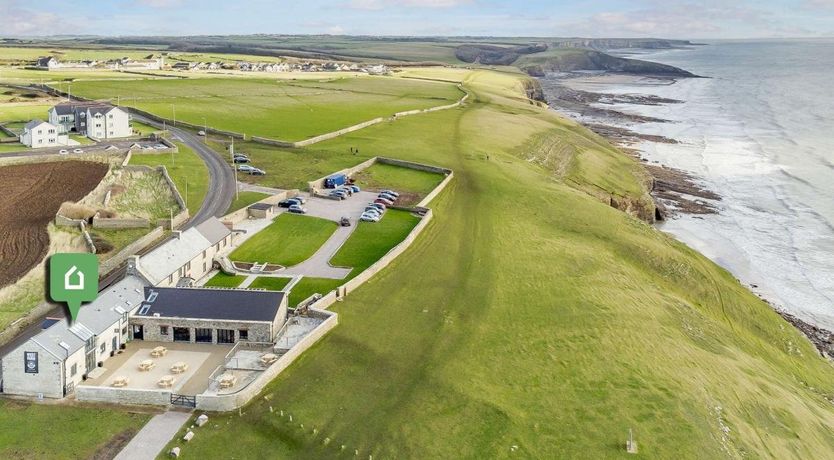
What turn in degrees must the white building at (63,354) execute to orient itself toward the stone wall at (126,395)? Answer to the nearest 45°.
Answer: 0° — it already faces it

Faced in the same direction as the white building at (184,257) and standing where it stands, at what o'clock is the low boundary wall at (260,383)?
The low boundary wall is roughly at 1 o'clock from the white building.

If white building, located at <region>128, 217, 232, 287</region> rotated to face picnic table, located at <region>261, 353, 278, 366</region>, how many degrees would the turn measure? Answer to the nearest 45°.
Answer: approximately 45° to its right

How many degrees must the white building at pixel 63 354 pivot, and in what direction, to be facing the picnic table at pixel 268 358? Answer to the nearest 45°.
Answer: approximately 45° to its left

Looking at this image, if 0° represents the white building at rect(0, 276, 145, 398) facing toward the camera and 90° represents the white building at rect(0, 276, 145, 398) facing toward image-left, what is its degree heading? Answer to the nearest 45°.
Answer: approximately 315°

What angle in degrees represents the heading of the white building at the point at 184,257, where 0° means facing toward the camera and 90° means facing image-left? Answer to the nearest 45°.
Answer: approximately 315°
